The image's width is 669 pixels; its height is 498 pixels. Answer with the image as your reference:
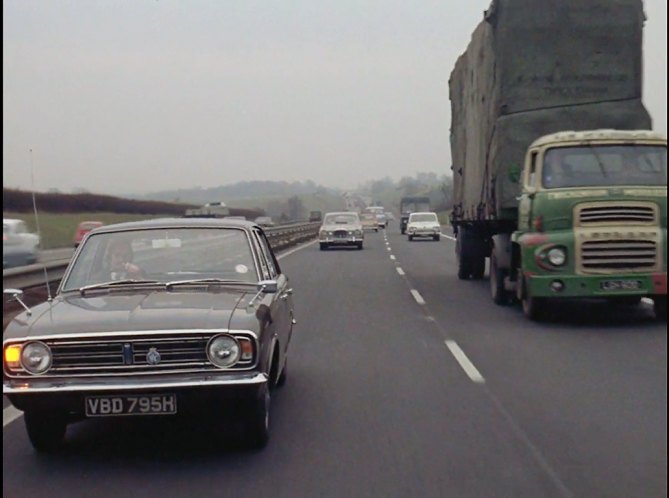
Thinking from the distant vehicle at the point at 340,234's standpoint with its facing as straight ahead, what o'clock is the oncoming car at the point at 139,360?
The oncoming car is roughly at 12 o'clock from the distant vehicle.

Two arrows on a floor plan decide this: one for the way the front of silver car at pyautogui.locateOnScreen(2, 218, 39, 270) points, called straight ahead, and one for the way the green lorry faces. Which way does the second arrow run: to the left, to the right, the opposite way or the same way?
the opposite way

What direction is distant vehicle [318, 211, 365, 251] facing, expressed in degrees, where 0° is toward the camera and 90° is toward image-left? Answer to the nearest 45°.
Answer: approximately 0°

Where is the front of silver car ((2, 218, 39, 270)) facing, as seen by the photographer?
facing away from the viewer and to the right of the viewer

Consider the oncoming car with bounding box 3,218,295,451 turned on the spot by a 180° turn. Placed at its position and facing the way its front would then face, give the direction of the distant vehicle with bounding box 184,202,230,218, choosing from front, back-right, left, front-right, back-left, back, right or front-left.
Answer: front

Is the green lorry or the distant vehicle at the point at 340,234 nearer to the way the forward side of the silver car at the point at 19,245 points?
the distant vehicle

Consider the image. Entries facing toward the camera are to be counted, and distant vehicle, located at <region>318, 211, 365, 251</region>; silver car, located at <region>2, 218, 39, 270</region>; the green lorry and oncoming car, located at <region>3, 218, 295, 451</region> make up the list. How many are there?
3

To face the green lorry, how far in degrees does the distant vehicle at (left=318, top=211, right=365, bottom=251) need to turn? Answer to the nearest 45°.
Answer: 0° — it already faces it

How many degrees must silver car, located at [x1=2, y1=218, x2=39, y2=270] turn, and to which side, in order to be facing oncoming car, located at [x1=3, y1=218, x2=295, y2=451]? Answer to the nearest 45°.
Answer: approximately 135° to its right
